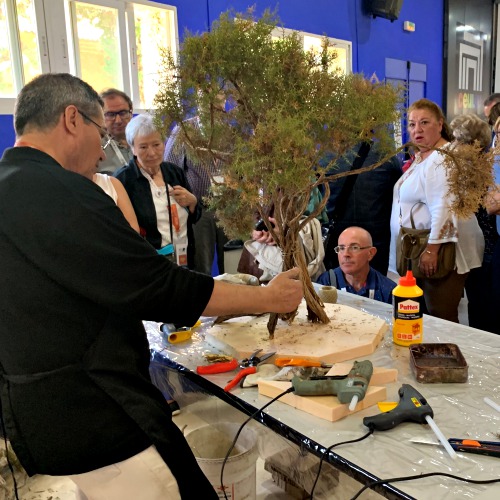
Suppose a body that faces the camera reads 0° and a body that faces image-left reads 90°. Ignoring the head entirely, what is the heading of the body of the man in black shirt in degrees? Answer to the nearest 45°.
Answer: approximately 225°

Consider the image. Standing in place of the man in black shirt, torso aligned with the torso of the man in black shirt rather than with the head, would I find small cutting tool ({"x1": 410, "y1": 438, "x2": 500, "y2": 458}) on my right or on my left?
on my right

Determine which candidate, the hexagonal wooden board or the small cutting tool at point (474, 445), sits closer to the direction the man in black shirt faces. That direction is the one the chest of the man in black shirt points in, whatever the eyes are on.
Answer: the hexagonal wooden board

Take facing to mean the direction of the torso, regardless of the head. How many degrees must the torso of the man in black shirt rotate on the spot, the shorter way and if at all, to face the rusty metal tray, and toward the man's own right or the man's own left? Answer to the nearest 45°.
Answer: approximately 45° to the man's own right

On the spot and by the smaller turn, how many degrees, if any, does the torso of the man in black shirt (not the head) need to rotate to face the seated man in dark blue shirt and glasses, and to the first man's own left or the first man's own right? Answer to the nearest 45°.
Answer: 0° — they already face them

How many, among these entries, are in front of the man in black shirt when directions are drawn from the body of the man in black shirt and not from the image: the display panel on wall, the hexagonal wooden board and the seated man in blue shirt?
3

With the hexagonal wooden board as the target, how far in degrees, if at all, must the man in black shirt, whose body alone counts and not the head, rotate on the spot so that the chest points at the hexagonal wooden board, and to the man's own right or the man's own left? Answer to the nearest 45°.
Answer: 0° — they already face it
